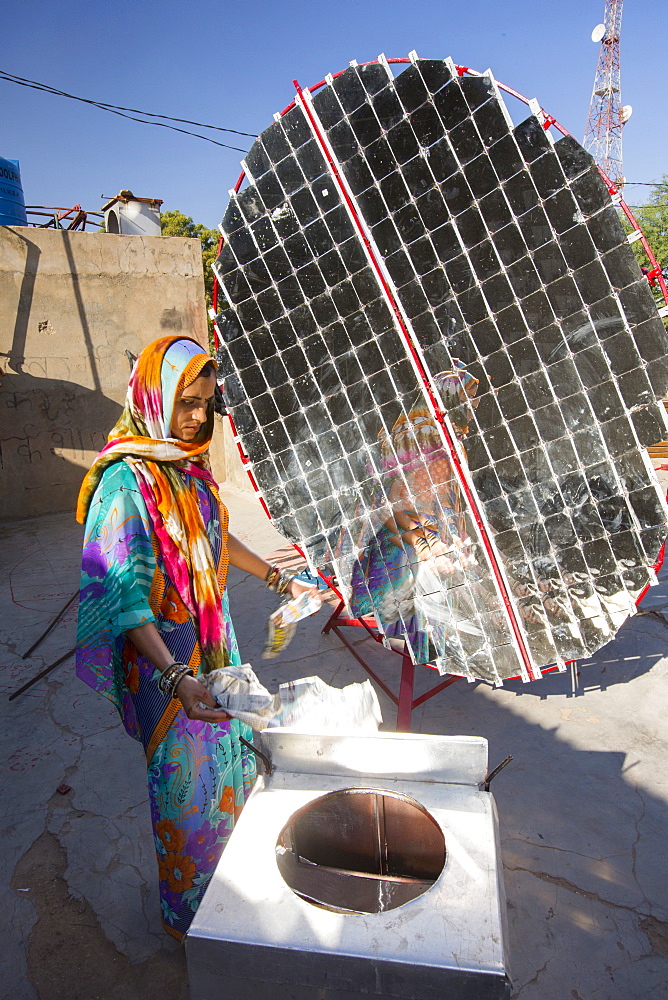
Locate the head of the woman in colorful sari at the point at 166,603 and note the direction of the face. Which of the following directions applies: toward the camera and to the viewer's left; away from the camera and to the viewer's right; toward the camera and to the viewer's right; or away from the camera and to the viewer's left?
toward the camera and to the viewer's right

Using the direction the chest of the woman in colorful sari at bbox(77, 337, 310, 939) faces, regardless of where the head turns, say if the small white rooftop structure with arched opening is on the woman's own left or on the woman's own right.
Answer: on the woman's own left

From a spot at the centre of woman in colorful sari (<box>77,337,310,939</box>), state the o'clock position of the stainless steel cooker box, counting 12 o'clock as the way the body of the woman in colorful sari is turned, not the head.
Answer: The stainless steel cooker box is roughly at 1 o'clock from the woman in colorful sari.

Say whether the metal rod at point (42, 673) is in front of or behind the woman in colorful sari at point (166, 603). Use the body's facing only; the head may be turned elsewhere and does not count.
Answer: behind

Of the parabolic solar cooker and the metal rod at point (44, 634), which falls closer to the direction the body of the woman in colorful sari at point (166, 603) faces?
the parabolic solar cooker

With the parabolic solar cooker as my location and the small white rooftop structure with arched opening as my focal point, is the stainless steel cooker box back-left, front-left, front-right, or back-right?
back-left

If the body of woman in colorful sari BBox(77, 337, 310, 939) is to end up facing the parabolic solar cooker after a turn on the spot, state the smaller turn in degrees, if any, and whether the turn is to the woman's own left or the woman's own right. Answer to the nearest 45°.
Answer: approximately 45° to the woman's own left

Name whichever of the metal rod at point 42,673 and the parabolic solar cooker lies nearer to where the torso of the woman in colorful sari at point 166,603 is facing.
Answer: the parabolic solar cooker

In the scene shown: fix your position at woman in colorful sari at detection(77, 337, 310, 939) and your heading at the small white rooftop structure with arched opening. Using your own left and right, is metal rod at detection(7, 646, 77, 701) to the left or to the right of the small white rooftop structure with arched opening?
left

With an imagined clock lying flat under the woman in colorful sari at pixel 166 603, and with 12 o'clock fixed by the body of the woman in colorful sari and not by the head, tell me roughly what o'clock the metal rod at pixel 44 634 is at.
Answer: The metal rod is roughly at 7 o'clock from the woman in colorful sari.

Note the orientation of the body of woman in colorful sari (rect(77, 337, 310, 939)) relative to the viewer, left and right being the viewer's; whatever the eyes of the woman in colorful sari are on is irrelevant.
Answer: facing the viewer and to the right of the viewer
